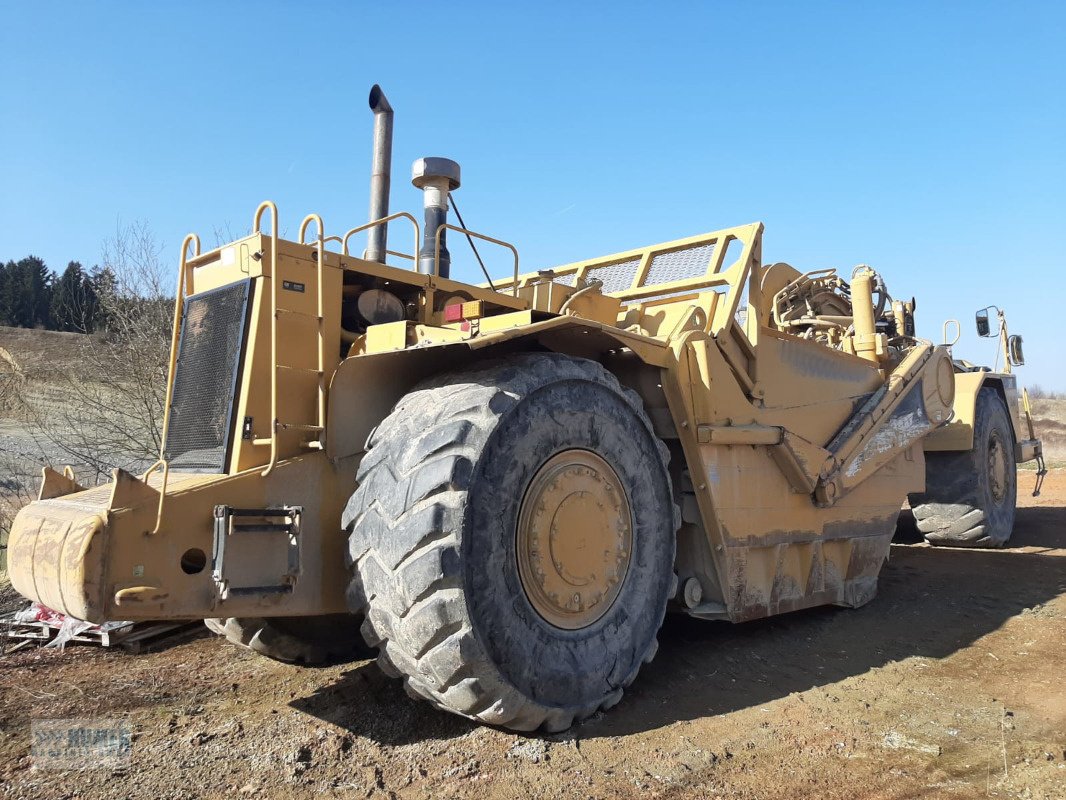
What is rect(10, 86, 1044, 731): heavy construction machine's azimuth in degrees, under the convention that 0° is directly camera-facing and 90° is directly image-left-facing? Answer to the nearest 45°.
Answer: approximately 225°

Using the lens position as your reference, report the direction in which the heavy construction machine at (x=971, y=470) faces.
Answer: facing away from the viewer and to the right of the viewer
